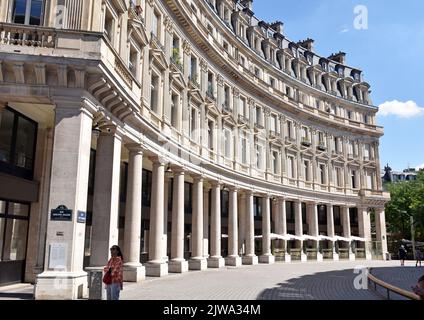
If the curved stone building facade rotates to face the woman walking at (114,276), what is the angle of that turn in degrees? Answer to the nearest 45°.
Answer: approximately 45° to its right

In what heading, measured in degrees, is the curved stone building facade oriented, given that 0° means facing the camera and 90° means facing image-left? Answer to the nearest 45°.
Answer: approximately 315°
